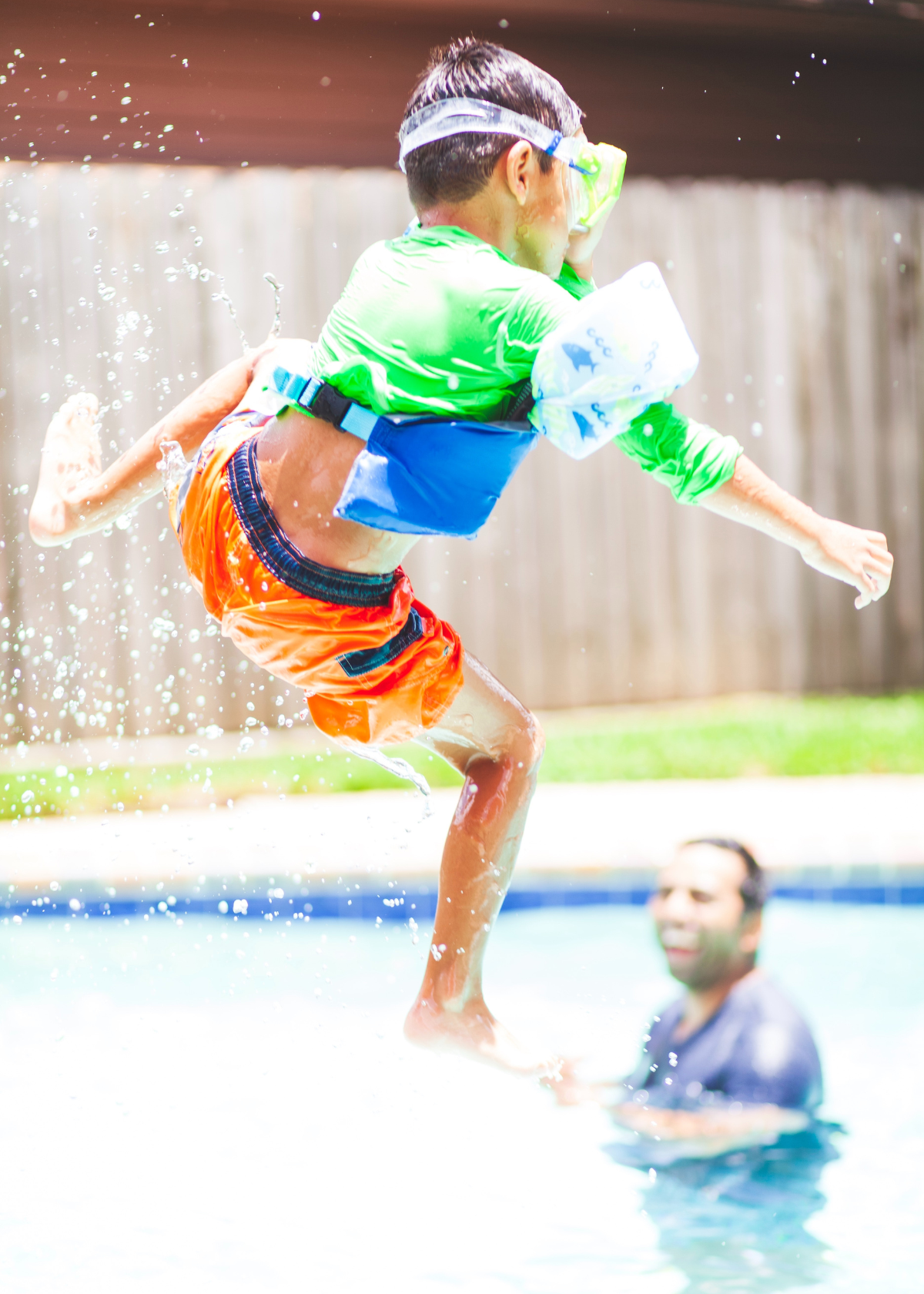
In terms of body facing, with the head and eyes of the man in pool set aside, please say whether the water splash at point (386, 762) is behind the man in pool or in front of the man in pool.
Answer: in front

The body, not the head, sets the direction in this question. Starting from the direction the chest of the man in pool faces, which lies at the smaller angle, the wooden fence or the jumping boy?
the jumping boy

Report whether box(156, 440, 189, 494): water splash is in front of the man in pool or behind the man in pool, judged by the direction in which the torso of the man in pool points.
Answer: in front

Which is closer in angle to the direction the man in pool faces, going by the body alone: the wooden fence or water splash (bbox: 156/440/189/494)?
the water splash

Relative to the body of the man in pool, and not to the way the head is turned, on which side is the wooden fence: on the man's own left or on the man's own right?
on the man's own right

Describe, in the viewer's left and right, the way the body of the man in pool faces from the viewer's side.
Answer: facing the viewer and to the left of the viewer

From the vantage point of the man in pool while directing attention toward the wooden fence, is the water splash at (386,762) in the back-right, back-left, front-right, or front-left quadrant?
back-left

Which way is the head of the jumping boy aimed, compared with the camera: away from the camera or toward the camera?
away from the camera
